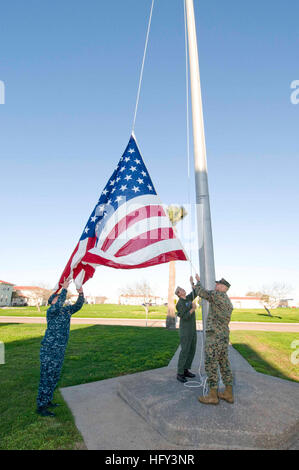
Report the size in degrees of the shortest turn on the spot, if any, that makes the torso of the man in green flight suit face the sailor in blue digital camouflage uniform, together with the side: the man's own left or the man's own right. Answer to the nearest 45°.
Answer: approximately 90° to the man's own right
